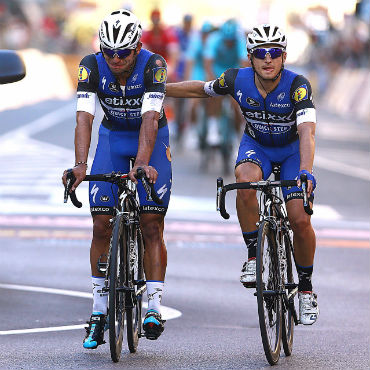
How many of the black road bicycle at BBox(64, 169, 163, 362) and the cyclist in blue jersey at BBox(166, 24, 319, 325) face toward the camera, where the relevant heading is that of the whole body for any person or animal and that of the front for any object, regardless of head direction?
2

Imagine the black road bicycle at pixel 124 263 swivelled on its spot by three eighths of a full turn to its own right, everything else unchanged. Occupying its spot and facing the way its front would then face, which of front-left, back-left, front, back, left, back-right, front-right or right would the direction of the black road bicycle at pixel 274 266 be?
back-right

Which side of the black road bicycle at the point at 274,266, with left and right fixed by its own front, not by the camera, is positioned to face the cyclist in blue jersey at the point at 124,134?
right

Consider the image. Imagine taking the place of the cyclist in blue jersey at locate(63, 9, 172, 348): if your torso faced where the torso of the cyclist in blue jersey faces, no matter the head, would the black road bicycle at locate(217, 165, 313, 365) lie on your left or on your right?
on your left

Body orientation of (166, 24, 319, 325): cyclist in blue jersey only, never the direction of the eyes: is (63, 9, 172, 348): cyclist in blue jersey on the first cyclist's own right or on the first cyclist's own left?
on the first cyclist's own right

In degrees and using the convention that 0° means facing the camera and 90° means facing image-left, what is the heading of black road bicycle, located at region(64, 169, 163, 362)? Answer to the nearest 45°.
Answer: approximately 0°

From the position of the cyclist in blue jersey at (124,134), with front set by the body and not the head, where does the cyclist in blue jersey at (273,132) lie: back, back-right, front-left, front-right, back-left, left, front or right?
left
